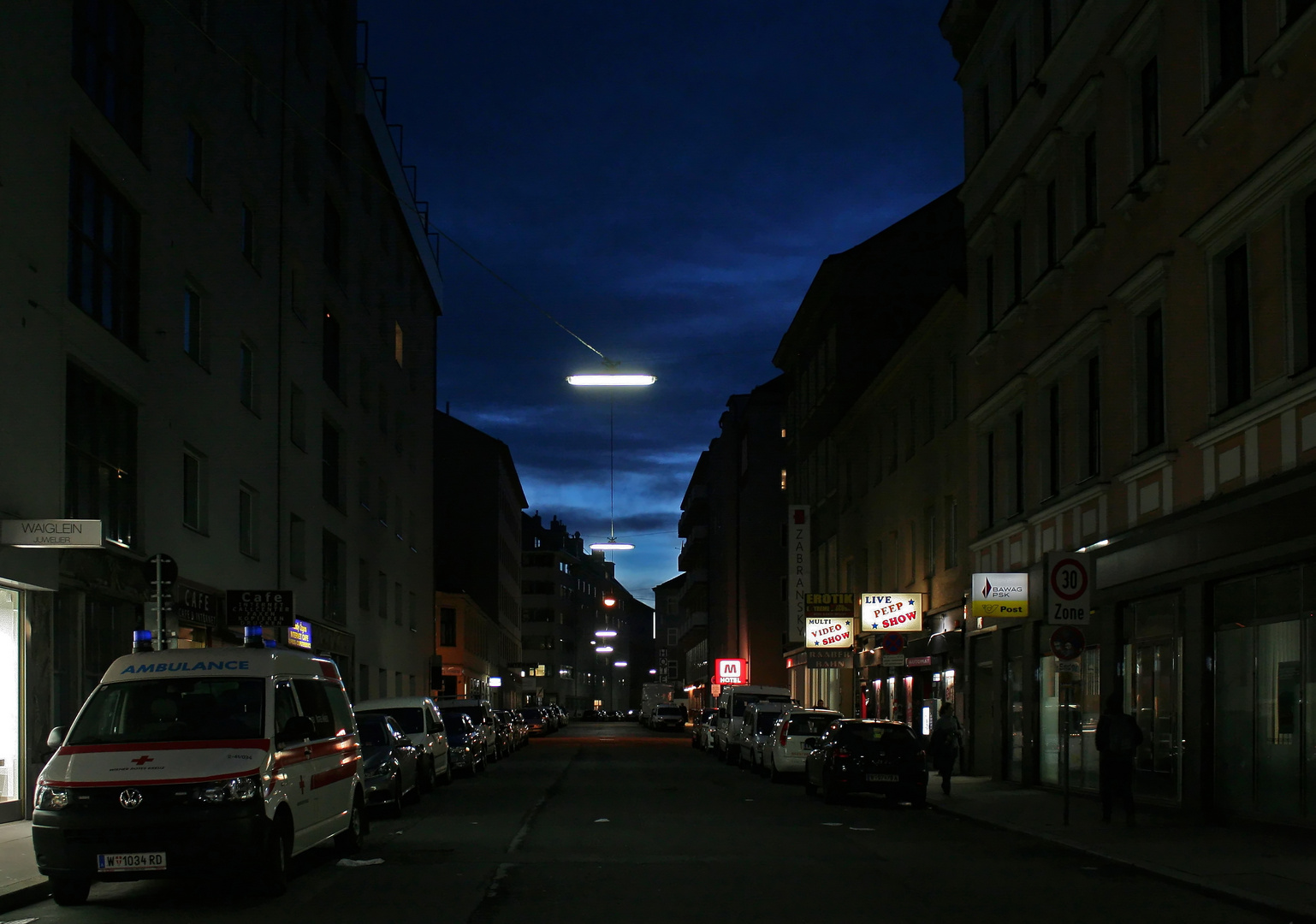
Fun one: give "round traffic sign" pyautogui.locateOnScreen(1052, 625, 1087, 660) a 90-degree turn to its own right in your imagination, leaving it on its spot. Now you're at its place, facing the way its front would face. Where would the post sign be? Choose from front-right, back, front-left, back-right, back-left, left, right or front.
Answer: right

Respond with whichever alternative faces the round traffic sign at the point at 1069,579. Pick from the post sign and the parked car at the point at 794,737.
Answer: the post sign

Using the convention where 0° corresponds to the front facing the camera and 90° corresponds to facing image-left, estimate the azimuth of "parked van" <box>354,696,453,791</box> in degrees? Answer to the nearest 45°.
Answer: approximately 0°

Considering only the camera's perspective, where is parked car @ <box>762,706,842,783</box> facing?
facing away from the viewer

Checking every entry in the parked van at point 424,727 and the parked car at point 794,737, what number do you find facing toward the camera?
1

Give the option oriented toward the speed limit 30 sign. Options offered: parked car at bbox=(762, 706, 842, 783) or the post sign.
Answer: the post sign

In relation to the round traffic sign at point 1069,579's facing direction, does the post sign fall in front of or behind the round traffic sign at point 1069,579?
behind

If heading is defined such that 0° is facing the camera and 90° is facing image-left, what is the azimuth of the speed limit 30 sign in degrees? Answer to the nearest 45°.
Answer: approximately 0°
